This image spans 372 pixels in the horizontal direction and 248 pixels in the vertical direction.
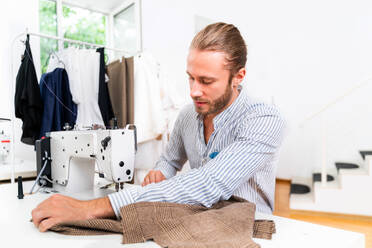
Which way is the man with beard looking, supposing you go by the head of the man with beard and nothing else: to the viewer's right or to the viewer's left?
to the viewer's left

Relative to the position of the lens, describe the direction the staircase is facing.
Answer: facing to the left of the viewer

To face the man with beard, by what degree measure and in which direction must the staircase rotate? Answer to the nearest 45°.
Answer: approximately 90° to its left

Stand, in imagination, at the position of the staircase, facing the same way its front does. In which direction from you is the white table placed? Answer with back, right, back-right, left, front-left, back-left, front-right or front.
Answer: left

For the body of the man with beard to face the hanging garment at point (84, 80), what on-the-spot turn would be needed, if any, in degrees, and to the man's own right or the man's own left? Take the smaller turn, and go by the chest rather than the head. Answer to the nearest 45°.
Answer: approximately 90° to the man's own right

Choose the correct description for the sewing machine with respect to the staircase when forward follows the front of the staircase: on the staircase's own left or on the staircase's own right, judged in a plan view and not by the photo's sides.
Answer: on the staircase's own left

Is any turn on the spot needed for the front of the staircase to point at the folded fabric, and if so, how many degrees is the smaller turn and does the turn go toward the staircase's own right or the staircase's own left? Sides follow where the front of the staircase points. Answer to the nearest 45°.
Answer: approximately 90° to the staircase's own left

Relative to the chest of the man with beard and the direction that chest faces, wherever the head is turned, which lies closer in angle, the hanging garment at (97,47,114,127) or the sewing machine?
the sewing machine

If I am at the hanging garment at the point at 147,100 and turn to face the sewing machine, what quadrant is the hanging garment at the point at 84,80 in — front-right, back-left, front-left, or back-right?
front-right

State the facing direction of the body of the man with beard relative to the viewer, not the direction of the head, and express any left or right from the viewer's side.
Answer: facing the viewer and to the left of the viewer

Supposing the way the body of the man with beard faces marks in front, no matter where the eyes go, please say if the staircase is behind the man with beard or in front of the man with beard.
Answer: behind

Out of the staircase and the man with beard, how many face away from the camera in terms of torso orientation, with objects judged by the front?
0
